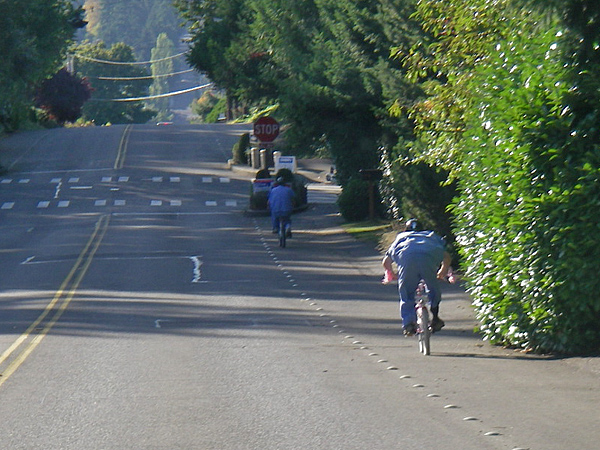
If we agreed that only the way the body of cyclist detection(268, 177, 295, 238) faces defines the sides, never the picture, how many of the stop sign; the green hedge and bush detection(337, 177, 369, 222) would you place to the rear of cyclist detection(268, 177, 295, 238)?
1

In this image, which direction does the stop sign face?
toward the camera

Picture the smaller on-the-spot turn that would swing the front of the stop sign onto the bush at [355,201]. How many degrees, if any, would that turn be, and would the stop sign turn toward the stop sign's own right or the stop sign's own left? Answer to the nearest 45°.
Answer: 0° — it already faces it

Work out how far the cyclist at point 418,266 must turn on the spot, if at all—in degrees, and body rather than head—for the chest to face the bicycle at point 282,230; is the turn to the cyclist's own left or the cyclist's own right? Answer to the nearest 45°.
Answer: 0° — they already face it

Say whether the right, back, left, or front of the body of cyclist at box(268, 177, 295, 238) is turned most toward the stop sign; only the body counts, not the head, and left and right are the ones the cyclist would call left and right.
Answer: front

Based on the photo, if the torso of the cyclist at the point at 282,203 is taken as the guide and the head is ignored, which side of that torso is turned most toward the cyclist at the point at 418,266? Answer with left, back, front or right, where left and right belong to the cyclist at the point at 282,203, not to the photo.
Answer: back

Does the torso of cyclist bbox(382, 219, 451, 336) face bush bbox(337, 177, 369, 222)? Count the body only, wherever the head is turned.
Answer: yes

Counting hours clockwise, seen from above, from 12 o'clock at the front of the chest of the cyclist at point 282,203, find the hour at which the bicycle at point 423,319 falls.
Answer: The bicycle is roughly at 6 o'clock from the cyclist.

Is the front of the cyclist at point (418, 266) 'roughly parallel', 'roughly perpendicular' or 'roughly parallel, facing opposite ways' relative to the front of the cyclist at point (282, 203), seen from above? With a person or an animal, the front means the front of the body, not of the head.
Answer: roughly parallel

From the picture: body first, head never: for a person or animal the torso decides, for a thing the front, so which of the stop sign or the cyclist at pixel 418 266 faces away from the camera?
the cyclist

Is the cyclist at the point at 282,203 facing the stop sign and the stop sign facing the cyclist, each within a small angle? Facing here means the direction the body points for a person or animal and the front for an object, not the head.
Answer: yes

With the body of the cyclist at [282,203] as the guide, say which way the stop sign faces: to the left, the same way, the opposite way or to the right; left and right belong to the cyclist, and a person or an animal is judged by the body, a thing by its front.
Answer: the opposite way

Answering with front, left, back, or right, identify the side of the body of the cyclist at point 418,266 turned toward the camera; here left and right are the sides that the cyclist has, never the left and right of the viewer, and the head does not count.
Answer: back

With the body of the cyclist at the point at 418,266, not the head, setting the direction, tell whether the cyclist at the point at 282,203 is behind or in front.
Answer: in front

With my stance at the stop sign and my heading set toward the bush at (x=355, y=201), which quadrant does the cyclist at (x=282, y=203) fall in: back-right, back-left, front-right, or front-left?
front-right

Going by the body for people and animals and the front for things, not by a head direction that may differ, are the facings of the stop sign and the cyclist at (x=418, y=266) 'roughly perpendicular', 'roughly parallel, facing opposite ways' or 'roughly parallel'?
roughly parallel, facing opposite ways

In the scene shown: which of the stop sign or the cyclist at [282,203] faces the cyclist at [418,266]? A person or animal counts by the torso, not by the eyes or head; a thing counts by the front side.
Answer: the stop sign

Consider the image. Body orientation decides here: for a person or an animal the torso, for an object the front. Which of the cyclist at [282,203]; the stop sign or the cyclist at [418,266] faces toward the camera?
the stop sign

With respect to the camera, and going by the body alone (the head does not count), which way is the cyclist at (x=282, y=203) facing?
away from the camera

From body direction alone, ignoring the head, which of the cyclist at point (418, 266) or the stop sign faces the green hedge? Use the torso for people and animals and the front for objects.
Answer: the stop sign
